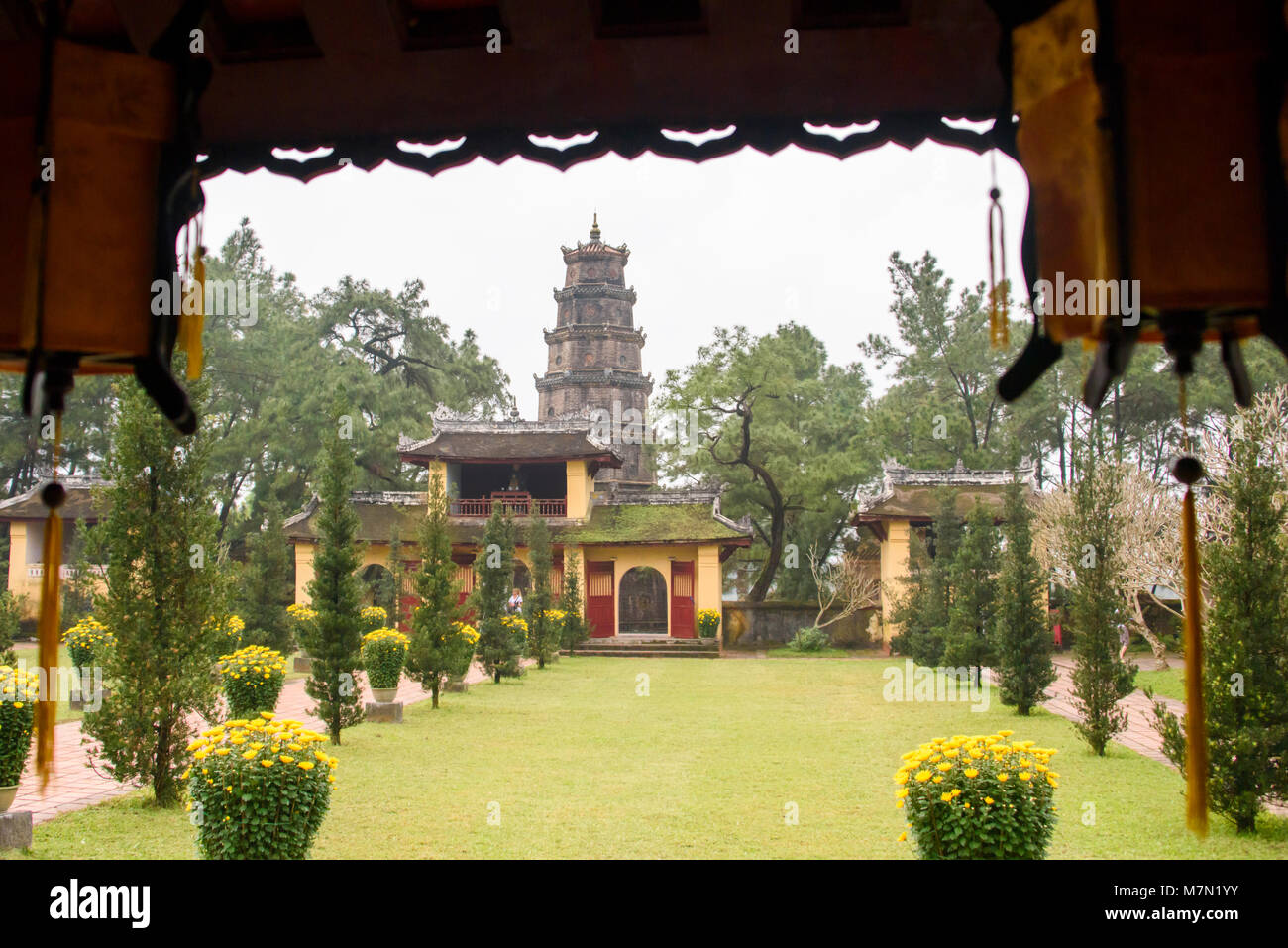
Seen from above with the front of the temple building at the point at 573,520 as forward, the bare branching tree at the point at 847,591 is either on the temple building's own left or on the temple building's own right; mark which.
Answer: on the temple building's own left

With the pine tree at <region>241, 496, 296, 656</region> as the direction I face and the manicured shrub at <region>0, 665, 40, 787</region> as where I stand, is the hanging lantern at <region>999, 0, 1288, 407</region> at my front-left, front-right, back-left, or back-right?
back-right

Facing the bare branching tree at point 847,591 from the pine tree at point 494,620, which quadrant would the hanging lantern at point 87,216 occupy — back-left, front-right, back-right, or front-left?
back-right

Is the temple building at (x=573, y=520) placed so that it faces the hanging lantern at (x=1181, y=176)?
yes

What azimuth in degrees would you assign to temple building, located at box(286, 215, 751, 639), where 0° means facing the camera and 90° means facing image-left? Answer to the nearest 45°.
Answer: approximately 0°

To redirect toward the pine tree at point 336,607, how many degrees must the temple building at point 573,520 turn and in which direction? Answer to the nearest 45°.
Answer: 0° — it already faces it

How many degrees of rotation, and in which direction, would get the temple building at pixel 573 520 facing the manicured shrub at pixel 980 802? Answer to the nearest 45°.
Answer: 0° — it already faces it

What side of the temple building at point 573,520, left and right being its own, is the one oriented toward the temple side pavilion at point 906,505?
left
